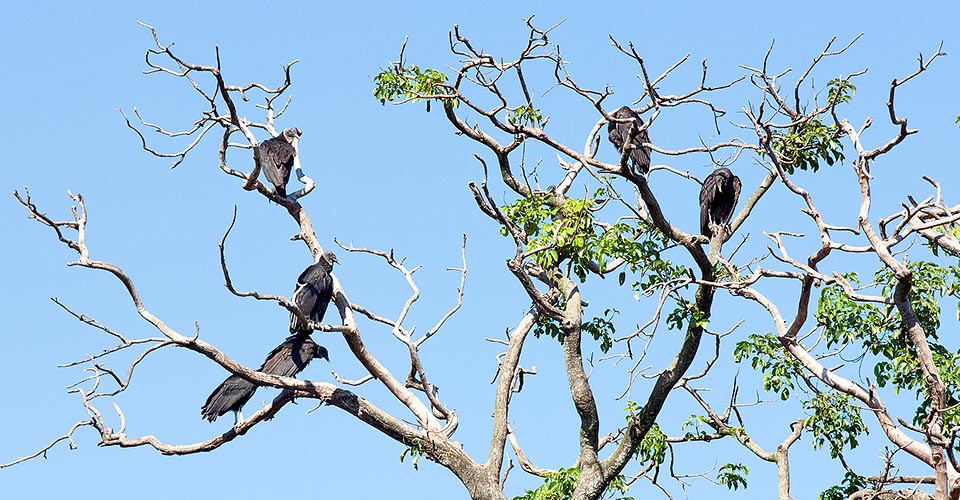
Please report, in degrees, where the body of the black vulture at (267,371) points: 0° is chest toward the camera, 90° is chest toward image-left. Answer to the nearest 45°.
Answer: approximately 270°

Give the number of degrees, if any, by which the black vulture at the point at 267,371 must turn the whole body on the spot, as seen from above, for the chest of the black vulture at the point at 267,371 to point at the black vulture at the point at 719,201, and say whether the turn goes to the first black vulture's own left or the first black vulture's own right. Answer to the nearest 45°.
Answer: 0° — it already faces it
